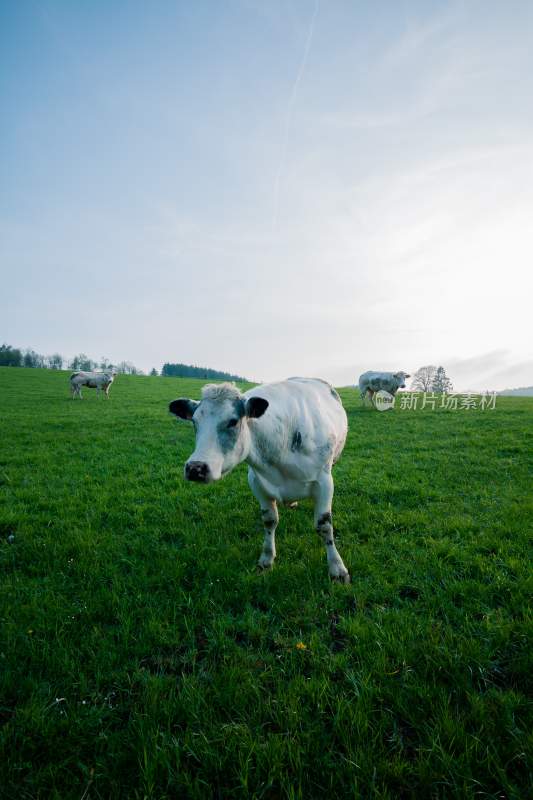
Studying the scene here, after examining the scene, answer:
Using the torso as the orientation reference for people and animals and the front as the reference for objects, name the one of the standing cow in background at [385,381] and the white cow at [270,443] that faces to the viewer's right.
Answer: the standing cow in background

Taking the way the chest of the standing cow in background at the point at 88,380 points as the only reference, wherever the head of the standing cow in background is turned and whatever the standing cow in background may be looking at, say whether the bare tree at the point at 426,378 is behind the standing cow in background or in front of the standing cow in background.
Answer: in front

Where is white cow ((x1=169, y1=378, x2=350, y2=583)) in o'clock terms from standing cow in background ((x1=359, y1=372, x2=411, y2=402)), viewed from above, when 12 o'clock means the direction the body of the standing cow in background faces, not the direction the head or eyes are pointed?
The white cow is roughly at 3 o'clock from the standing cow in background.

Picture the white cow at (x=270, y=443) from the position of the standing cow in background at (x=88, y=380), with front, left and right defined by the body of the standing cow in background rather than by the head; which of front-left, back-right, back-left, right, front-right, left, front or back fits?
right

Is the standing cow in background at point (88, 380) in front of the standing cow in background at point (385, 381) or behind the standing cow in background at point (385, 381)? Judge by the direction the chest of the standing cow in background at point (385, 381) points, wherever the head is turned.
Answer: behind

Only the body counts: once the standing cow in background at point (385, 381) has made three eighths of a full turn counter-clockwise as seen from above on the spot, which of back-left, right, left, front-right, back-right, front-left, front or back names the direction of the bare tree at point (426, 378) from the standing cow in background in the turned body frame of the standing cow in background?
front-right

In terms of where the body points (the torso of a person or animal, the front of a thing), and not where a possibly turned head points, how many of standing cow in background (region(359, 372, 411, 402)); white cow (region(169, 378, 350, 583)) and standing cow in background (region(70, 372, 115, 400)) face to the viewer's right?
2

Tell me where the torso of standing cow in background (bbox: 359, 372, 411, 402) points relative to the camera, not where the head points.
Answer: to the viewer's right

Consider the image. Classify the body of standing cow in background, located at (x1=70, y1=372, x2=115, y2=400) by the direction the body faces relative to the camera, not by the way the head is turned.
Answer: to the viewer's right

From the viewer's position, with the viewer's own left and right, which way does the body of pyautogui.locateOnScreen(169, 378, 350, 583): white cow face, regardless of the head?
facing the viewer and to the left of the viewer

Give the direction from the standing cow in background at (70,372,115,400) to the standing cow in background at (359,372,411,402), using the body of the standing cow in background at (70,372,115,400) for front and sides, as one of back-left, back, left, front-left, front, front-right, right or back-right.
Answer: front-right

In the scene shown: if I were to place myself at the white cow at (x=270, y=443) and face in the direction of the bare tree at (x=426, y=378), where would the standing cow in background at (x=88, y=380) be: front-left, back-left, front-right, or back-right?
front-left

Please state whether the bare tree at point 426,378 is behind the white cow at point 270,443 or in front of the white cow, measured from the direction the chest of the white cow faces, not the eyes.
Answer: behind
